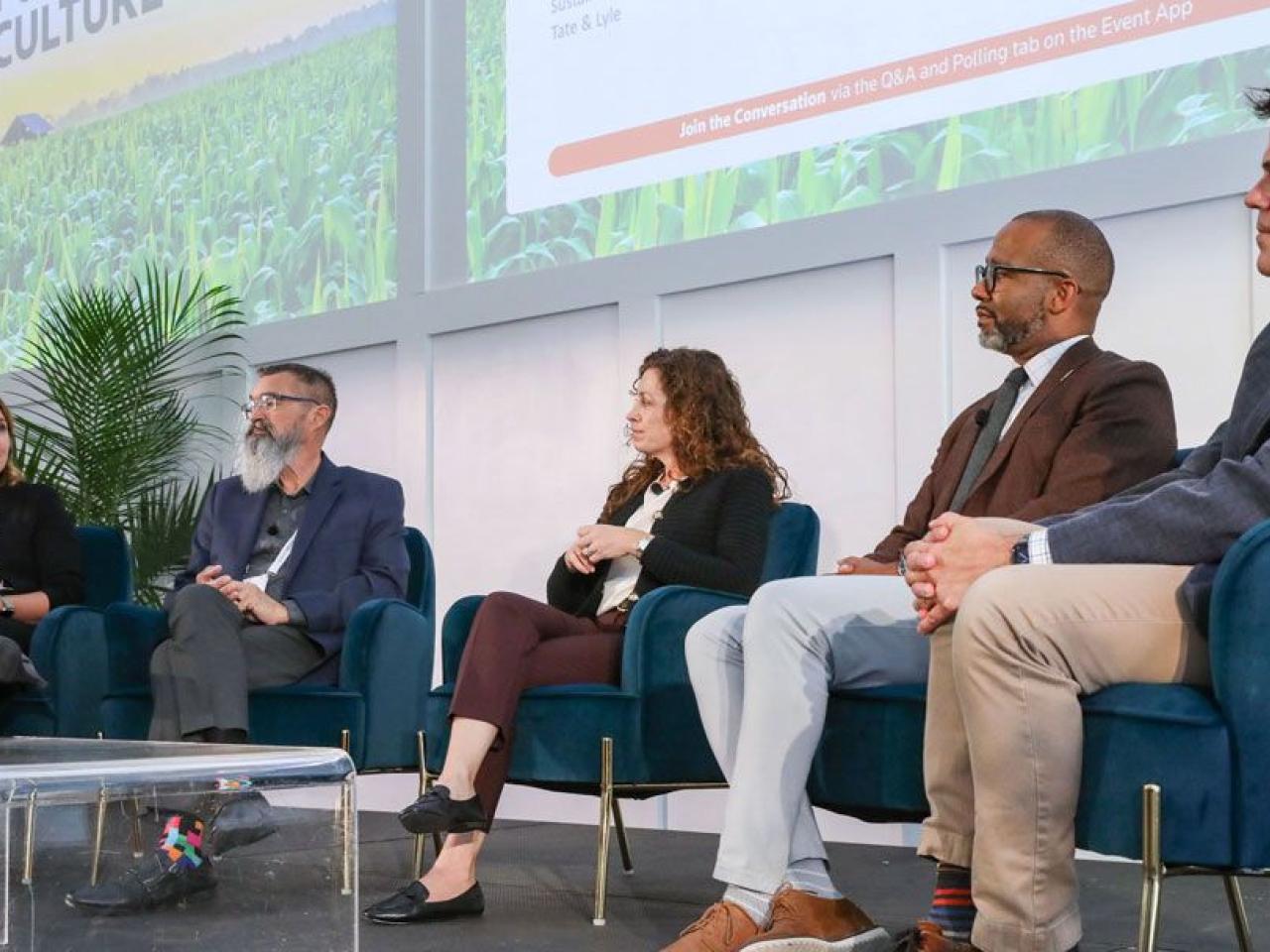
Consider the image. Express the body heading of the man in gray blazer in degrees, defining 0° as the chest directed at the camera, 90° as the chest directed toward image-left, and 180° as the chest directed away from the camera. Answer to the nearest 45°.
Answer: approximately 90°

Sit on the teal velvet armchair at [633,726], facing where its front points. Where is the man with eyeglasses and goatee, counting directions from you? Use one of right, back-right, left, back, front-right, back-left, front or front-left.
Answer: left

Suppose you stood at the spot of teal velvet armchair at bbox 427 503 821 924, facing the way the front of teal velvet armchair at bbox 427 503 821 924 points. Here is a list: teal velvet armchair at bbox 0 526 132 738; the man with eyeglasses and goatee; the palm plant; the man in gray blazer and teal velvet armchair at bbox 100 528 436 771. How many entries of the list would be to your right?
3

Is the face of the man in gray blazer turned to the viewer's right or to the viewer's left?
to the viewer's left

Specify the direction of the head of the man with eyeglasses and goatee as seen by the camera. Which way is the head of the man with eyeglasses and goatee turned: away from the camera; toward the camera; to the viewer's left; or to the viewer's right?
to the viewer's left

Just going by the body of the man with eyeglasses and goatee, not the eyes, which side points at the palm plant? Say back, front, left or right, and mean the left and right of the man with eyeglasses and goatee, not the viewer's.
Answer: right

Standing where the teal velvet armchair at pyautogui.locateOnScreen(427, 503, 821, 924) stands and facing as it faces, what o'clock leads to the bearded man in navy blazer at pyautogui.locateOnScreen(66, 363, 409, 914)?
The bearded man in navy blazer is roughly at 3 o'clock from the teal velvet armchair.

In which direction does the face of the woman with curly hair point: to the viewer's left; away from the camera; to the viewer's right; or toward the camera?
to the viewer's left

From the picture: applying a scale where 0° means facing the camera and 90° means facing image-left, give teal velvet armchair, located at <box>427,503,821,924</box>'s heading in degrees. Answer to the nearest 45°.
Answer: approximately 45°

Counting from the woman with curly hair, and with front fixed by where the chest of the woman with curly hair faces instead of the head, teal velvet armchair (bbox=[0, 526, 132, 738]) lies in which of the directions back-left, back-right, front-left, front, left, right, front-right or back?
right

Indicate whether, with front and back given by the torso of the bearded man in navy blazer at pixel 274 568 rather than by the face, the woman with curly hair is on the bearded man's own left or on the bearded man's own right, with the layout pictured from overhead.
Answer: on the bearded man's own left

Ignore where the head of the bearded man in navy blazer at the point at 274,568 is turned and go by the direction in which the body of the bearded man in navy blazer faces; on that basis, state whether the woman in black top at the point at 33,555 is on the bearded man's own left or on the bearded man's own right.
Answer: on the bearded man's own right

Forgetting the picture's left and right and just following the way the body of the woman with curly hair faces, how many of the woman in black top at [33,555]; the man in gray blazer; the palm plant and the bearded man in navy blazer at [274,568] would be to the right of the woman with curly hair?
3
